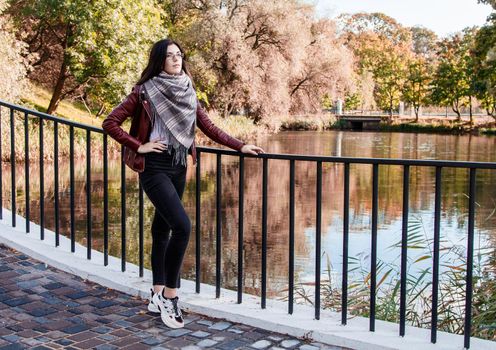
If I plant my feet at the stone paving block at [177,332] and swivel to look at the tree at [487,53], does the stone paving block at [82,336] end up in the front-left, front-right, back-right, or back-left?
back-left

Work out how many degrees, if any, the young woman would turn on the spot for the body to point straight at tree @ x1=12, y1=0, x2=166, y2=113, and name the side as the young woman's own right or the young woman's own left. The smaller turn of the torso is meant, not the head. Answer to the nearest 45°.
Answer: approximately 135° to the young woman's own left

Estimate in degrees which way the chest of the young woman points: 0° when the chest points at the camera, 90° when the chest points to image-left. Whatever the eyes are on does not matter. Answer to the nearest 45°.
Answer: approximately 315°

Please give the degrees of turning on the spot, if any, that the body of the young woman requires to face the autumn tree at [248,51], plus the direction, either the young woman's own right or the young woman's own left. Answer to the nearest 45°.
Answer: approximately 135° to the young woman's own left
